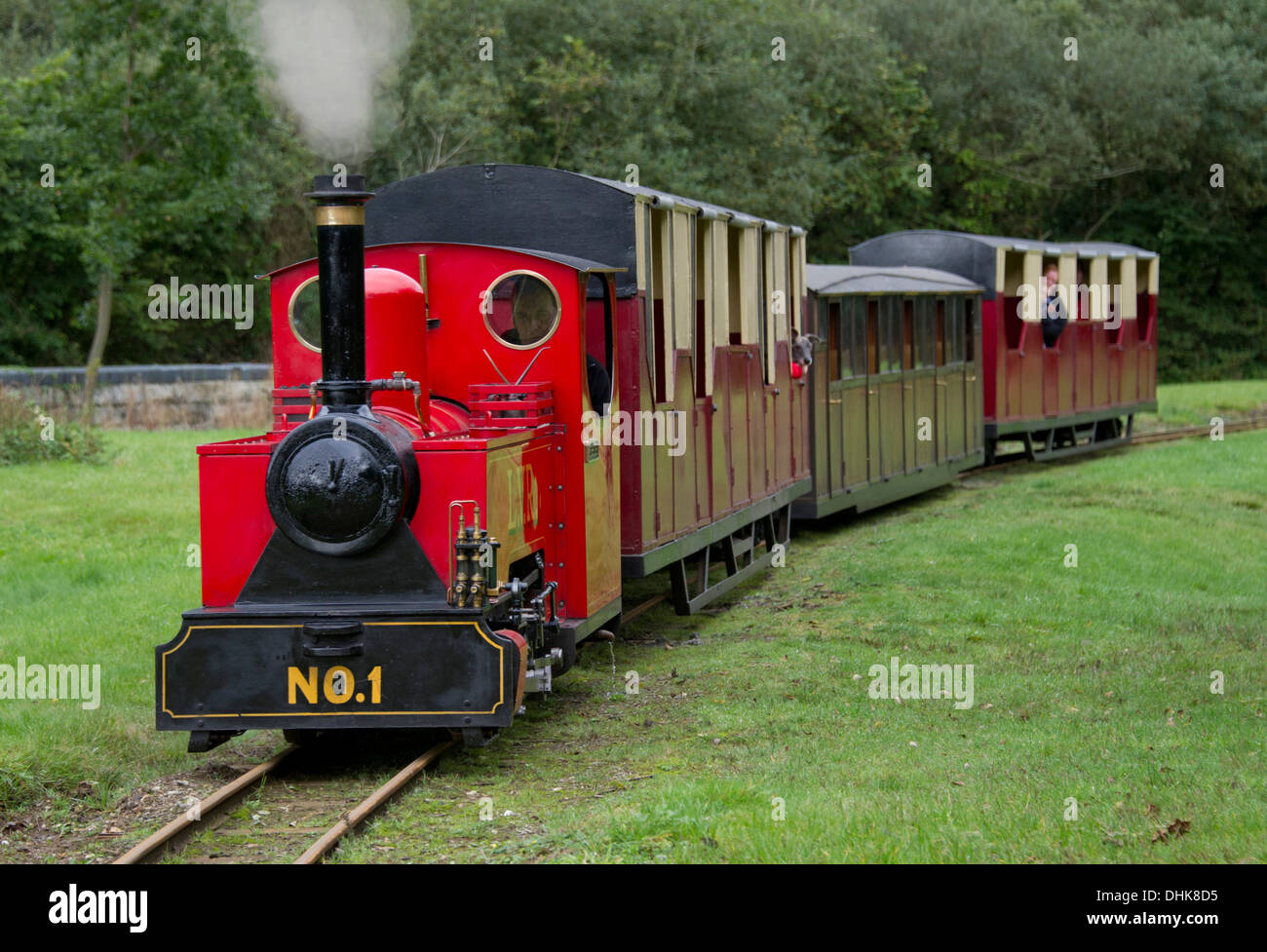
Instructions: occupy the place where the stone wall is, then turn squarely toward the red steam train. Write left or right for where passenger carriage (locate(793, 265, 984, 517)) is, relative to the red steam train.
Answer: left

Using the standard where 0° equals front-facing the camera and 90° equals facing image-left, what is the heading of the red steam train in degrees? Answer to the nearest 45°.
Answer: approximately 45°

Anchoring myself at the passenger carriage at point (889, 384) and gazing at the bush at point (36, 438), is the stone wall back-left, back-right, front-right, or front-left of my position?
front-right

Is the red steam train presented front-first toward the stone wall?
no

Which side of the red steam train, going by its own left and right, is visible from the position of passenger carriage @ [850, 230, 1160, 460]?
back

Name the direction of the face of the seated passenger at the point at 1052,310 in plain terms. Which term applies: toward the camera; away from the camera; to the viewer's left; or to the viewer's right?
toward the camera

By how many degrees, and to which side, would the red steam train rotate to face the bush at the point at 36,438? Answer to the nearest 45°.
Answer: approximately 90° to its right
